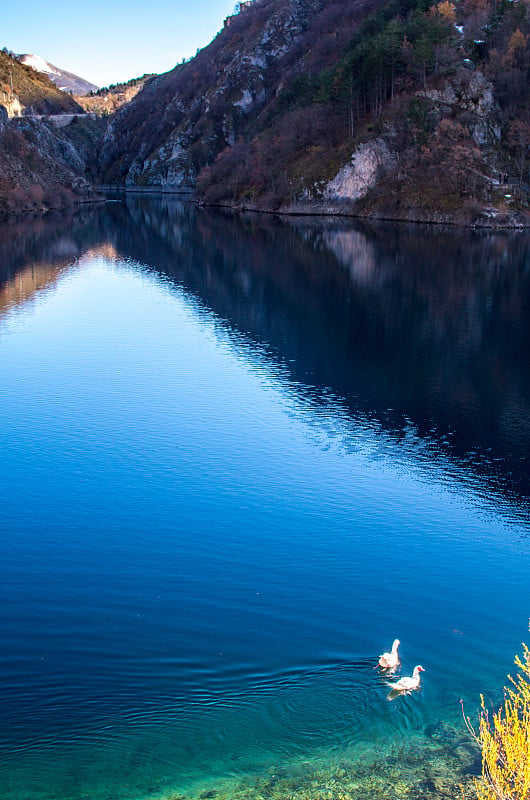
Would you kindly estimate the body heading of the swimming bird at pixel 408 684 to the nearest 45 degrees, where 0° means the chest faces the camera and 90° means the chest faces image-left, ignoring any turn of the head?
approximately 270°

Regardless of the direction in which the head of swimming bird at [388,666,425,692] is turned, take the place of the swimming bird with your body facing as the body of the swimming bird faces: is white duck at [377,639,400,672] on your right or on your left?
on your left
